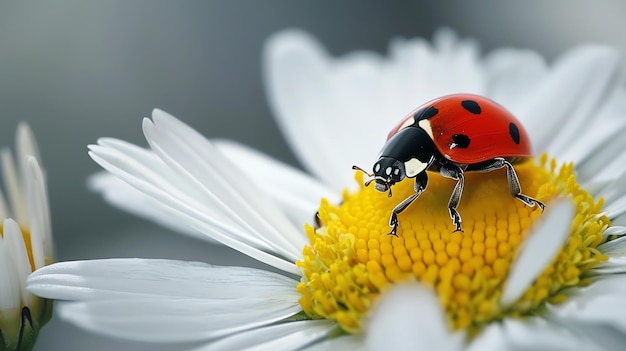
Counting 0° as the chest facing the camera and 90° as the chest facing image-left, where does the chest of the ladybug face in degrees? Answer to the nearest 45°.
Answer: approximately 45°
